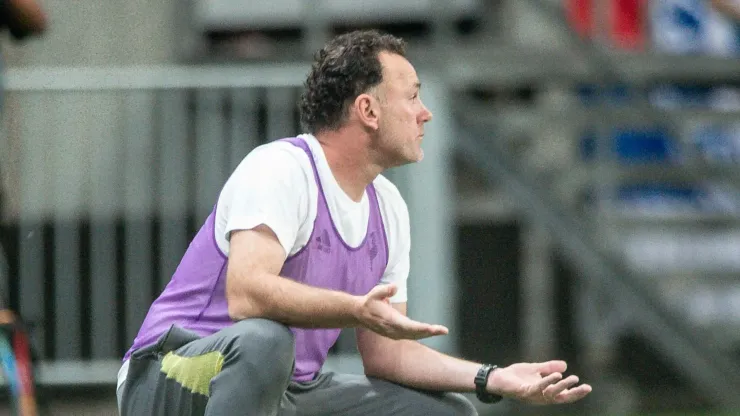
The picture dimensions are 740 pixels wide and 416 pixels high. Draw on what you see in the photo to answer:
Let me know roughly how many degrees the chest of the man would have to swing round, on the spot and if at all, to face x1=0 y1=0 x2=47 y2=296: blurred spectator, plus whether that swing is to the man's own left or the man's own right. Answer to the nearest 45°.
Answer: approximately 180°

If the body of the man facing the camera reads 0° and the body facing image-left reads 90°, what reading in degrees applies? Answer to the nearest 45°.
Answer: approximately 315°

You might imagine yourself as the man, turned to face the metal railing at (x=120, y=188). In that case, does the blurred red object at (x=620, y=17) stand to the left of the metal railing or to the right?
right

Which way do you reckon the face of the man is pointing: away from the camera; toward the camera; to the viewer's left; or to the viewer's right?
to the viewer's right

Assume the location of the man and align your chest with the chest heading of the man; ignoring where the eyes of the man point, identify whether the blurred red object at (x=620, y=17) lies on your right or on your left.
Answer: on your left
